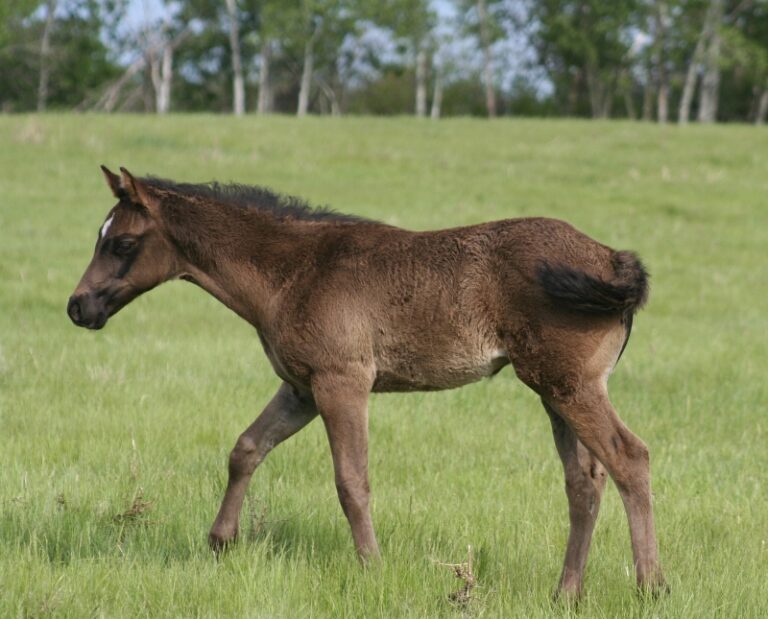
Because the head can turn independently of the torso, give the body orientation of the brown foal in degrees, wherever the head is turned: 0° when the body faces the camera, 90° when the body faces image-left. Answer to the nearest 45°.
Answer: approximately 90°
